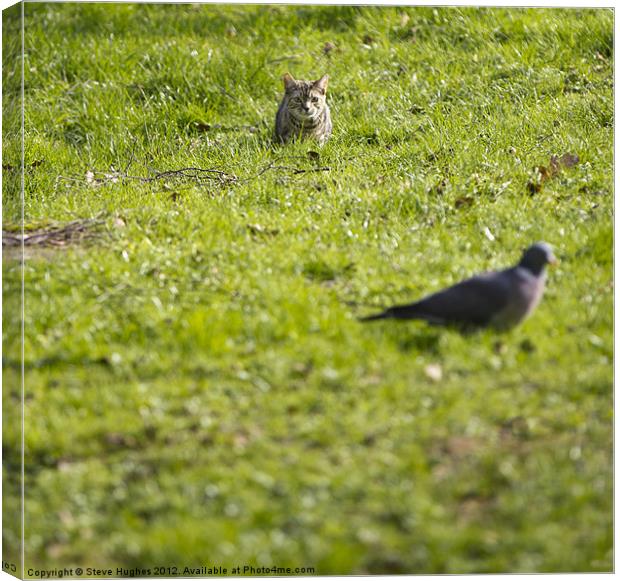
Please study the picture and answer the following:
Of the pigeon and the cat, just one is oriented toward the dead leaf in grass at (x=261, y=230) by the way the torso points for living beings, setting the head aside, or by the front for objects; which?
the cat

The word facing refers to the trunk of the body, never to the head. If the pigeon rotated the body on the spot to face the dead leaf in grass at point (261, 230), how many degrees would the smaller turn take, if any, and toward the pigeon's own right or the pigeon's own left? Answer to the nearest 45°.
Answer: approximately 135° to the pigeon's own left

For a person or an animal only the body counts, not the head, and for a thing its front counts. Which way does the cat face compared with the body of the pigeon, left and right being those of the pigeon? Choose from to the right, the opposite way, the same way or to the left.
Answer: to the right

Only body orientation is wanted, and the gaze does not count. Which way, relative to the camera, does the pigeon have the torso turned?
to the viewer's right

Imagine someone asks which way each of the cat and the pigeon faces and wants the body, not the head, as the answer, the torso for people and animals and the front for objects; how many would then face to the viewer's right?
1

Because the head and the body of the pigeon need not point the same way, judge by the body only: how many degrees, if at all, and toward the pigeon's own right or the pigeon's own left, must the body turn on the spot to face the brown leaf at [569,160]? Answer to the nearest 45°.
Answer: approximately 90° to the pigeon's own left

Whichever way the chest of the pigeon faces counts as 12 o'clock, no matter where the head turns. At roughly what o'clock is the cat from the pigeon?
The cat is roughly at 8 o'clock from the pigeon.

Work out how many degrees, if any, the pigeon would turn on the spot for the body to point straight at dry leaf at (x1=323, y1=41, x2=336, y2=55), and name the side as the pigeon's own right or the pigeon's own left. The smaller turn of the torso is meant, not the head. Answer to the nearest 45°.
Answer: approximately 135° to the pigeon's own left

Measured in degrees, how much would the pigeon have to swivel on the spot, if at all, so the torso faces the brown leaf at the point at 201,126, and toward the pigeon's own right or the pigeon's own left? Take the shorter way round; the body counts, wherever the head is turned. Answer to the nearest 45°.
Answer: approximately 135° to the pigeon's own left
